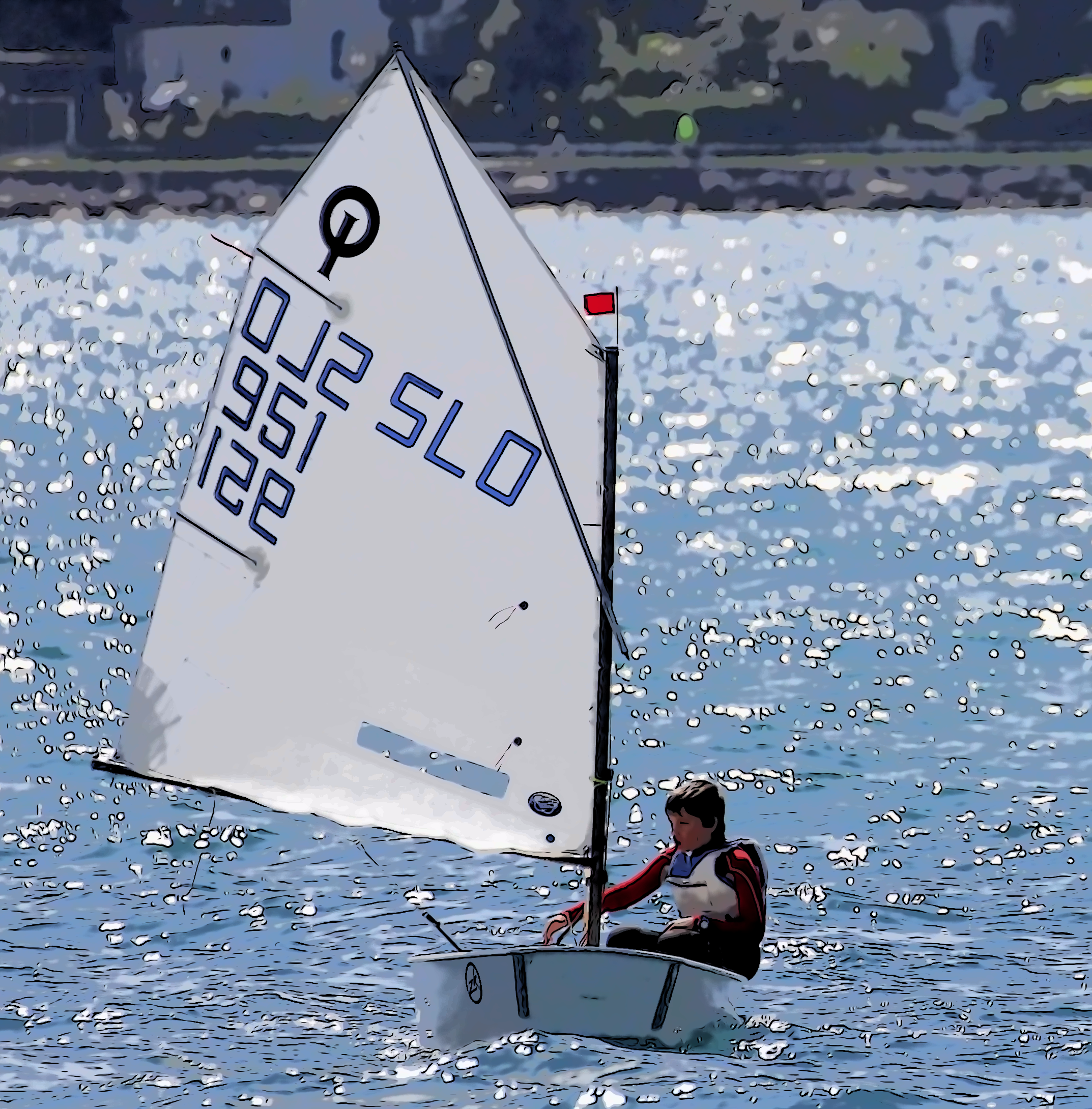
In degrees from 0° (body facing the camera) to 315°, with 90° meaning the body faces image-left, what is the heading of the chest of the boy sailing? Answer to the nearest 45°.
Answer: approximately 45°

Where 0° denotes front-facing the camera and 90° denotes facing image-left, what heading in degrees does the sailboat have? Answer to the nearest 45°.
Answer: approximately 0°
